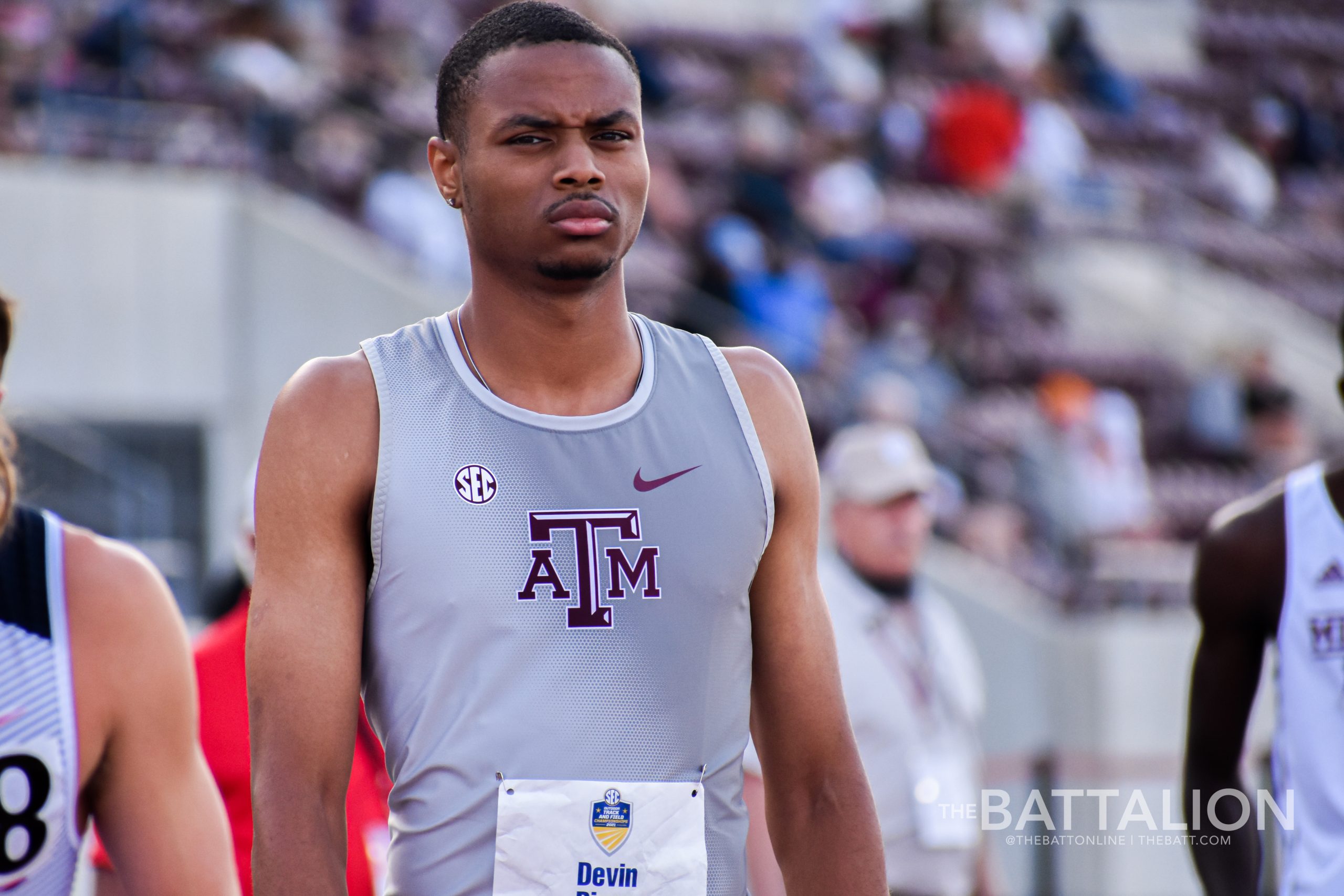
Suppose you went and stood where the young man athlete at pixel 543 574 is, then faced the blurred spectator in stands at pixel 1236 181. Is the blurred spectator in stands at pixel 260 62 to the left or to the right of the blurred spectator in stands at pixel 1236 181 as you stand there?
left

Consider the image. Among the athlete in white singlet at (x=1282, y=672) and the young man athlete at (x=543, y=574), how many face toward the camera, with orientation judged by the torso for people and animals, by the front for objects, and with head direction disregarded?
2

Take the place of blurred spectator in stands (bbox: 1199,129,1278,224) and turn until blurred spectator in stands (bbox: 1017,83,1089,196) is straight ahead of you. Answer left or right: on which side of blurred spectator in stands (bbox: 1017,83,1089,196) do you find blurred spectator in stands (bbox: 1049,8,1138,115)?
right

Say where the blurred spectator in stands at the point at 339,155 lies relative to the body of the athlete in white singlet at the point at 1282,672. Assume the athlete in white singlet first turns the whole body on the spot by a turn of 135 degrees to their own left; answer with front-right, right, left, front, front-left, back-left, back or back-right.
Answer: left

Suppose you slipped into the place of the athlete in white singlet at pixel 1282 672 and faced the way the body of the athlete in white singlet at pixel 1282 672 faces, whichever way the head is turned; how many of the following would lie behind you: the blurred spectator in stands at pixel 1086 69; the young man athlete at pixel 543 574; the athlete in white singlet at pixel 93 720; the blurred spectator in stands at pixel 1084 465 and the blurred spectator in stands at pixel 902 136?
3

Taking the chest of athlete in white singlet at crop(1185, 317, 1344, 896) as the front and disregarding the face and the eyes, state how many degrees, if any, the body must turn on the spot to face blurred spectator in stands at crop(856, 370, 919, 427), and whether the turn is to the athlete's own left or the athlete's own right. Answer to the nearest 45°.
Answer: approximately 180°

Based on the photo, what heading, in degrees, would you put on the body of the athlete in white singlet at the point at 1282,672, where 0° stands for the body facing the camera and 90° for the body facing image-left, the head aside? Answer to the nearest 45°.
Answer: approximately 0°

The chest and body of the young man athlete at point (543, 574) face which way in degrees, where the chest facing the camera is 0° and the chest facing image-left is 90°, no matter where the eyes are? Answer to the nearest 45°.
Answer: approximately 0°

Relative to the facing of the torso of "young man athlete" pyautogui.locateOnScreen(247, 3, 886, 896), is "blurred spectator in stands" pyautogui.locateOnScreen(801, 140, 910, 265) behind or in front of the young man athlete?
behind

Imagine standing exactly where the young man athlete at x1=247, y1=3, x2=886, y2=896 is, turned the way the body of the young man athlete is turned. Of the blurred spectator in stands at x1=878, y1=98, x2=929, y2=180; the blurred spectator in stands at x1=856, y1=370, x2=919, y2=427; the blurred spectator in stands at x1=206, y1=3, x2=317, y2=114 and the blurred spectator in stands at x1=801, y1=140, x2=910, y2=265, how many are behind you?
4

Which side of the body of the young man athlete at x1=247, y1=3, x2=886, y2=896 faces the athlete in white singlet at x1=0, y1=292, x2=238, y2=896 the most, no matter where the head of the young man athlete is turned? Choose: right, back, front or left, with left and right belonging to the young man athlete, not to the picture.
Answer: right

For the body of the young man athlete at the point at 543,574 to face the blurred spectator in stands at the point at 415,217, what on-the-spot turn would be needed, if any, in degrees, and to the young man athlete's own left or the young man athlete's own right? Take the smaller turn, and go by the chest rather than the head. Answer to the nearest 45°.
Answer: approximately 180°
